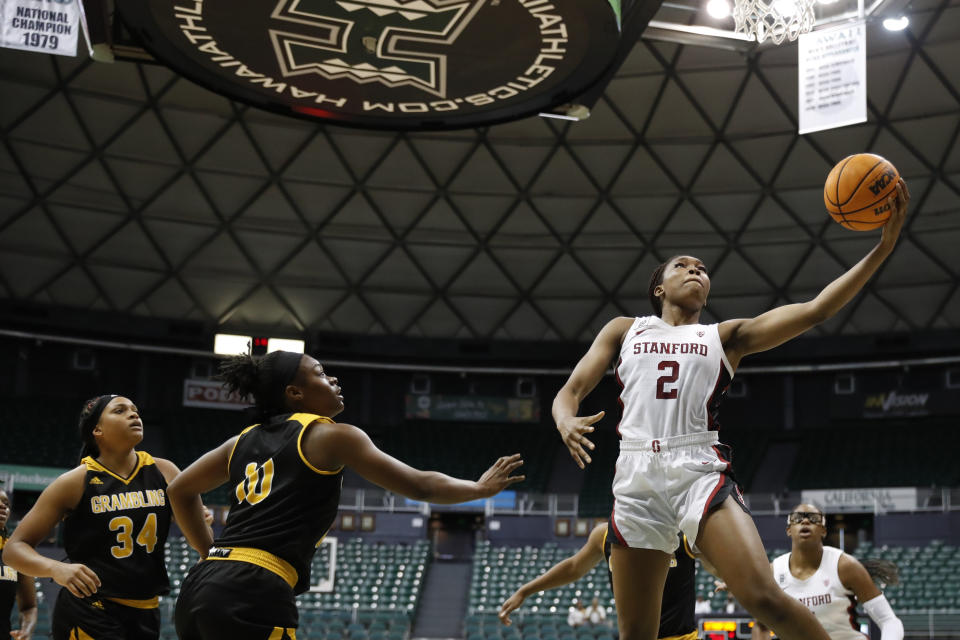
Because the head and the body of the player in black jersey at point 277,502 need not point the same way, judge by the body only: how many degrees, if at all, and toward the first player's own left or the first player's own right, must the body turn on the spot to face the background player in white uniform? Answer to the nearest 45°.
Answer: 0° — they already face them

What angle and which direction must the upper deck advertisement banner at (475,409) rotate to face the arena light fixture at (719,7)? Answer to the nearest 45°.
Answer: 0° — it already faces it

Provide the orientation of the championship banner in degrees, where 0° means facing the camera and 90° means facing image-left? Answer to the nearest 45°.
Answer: approximately 0°

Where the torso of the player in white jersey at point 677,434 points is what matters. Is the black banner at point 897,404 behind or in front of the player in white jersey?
behind

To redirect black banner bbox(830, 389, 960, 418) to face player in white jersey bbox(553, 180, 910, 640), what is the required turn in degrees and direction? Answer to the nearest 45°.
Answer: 0° — it already faces them

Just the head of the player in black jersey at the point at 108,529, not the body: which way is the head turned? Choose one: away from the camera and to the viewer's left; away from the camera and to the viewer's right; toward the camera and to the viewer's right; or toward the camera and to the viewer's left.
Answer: toward the camera and to the viewer's right
